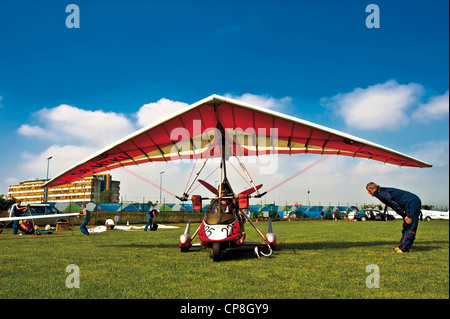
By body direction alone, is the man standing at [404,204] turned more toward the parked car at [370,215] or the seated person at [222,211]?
the seated person

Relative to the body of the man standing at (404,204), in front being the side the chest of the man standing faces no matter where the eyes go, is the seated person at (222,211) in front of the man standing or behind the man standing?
in front

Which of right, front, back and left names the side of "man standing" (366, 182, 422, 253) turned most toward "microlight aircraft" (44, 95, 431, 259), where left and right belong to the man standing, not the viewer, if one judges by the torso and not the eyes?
front

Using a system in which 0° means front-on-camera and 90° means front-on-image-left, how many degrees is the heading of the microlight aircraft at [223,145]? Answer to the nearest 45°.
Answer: approximately 0°

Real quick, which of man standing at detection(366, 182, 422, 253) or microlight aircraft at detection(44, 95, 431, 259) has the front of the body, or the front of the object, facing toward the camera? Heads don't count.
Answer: the microlight aircraft

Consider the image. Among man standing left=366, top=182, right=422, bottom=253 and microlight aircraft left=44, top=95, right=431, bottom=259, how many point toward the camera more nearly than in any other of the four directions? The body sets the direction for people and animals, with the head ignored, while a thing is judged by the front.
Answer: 1

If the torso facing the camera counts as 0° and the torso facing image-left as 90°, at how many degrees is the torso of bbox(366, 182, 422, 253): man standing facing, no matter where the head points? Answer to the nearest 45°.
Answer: approximately 90°

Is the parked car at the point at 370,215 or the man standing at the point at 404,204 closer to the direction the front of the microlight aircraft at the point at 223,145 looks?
the man standing
